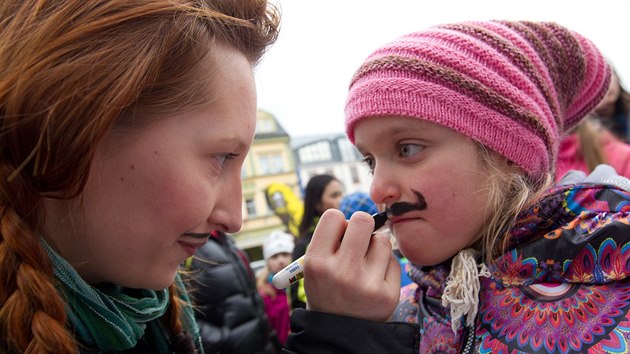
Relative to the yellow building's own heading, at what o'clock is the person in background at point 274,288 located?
The person in background is roughly at 12 o'clock from the yellow building.

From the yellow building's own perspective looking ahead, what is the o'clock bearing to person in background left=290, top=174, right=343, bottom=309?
The person in background is roughly at 12 o'clock from the yellow building.

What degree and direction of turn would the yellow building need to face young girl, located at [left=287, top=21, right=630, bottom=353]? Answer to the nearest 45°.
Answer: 0° — it already faces them

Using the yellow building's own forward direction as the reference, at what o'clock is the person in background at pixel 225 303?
The person in background is roughly at 12 o'clock from the yellow building.

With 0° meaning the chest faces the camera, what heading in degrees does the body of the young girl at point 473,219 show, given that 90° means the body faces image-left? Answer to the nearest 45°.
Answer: approximately 45°

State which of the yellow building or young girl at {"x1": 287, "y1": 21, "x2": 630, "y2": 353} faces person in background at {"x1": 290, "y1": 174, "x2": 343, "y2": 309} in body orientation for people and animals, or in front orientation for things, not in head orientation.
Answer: the yellow building

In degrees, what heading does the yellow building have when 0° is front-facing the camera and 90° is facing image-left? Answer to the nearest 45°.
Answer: approximately 0°

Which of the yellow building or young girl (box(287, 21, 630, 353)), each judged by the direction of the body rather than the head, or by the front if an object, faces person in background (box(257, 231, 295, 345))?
the yellow building
